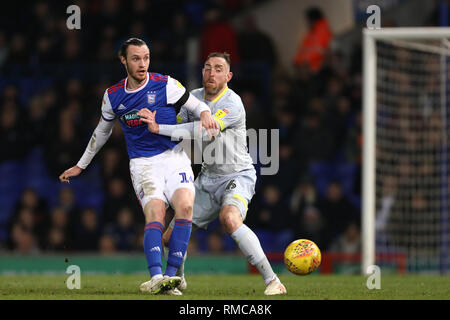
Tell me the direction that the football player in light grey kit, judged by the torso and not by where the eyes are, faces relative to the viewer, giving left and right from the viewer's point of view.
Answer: facing the viewer and to the left of the viewer

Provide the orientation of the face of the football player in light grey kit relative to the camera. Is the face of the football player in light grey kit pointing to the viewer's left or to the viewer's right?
to the viewer's left
